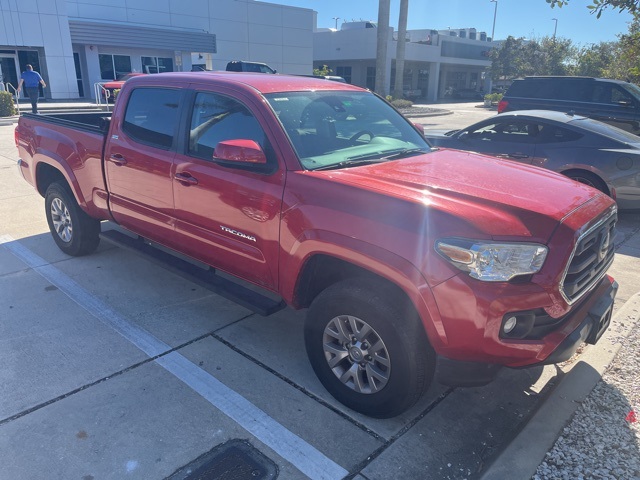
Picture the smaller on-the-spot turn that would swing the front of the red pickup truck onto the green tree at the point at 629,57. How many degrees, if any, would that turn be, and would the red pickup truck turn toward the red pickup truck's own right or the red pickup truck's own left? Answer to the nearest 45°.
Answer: approximately 90° to the red pickup truck's own left

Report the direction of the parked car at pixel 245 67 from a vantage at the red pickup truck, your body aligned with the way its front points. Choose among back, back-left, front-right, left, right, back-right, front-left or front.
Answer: back-left

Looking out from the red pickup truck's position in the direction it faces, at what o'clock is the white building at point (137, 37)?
The white building is roughly at 7 o'clock from the red pickup truck.

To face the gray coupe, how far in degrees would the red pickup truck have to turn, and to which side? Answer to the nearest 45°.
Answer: approximately 90° to its left

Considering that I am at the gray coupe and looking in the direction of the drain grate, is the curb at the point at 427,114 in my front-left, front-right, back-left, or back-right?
back-right

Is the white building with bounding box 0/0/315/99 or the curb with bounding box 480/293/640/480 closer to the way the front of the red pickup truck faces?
the curb

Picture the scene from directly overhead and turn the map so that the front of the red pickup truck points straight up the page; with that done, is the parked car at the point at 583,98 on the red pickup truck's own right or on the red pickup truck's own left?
on the red pickup truck's own left

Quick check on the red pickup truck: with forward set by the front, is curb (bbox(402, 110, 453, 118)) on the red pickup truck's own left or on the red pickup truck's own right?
on the red pickup truck's own left

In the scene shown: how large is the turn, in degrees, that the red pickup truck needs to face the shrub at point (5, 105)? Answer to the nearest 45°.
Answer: approximately 180°

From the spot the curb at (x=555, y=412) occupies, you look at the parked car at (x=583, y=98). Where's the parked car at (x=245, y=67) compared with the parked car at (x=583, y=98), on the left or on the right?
left

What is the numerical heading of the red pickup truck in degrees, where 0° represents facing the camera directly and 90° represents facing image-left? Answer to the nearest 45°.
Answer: approximately 315°
